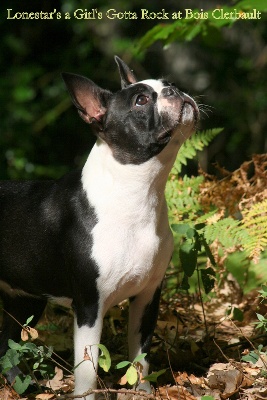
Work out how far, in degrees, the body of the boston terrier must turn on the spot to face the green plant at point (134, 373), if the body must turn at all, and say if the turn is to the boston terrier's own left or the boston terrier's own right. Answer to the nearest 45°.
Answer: approximately 45° to the boston terrier's own right

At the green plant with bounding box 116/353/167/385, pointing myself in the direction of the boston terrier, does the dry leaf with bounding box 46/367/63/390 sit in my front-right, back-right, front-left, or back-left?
front-left
